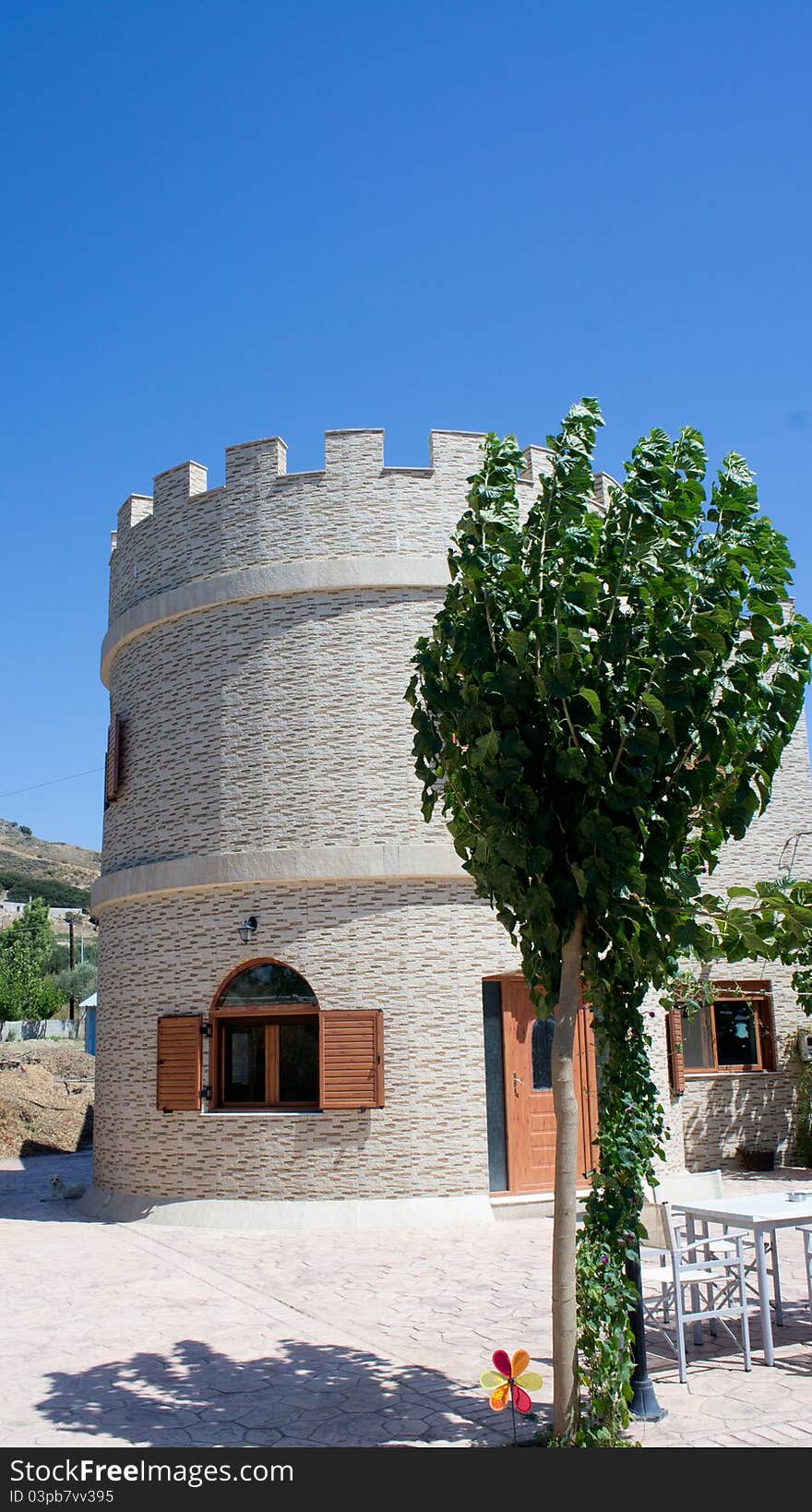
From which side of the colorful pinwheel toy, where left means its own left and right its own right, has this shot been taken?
front

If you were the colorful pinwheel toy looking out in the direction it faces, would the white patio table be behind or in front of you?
behind

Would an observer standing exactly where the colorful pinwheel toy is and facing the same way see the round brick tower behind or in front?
behind

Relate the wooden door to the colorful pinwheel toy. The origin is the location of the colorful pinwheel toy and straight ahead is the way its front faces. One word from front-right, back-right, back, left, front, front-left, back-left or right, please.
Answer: back

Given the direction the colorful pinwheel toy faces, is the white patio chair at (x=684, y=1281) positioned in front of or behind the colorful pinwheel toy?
behind

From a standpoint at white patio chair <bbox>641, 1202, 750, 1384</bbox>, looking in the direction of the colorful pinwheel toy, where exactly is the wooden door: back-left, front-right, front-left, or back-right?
back-right

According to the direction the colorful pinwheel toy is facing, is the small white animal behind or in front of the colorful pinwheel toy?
behind

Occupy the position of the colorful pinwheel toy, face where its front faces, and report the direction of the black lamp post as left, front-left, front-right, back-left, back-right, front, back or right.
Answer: back-left
